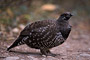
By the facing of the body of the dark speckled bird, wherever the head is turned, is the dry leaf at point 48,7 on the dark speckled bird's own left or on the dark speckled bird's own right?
on the dark speckled bird's own left

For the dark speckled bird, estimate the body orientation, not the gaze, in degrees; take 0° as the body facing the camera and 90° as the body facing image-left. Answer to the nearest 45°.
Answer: approximately 270°
